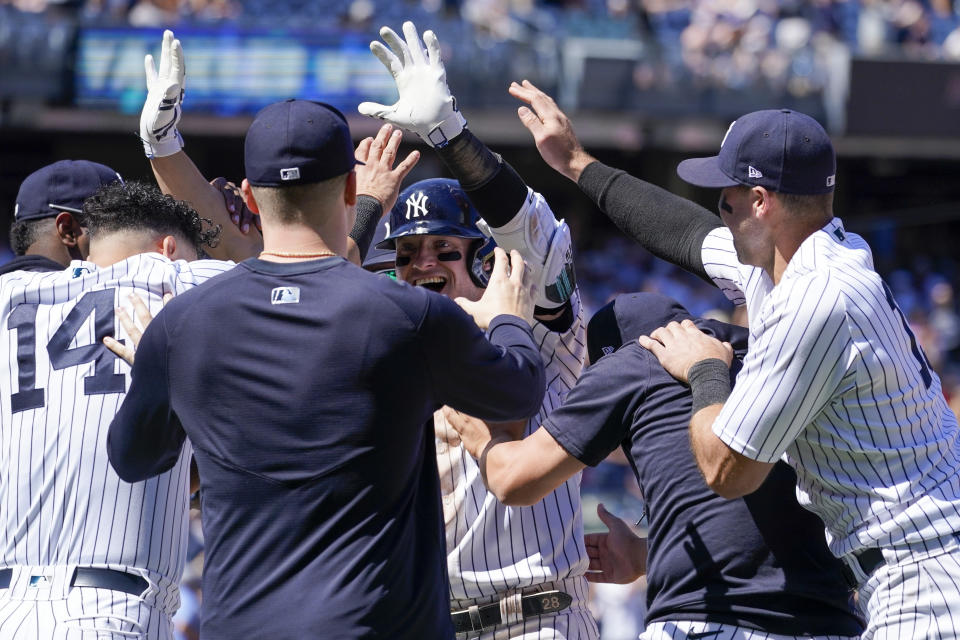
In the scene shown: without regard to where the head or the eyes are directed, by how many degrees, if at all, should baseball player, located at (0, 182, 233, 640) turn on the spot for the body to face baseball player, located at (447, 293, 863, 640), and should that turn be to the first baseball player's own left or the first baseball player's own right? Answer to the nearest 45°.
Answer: approximately 90° to the first baseball player's own right

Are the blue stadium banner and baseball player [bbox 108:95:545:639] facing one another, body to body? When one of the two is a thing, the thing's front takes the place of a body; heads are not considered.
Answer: yes

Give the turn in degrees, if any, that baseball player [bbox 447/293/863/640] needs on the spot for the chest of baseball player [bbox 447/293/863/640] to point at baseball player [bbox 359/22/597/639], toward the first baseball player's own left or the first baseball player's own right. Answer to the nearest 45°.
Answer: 0° — they already face them

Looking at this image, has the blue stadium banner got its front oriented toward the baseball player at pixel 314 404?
yes

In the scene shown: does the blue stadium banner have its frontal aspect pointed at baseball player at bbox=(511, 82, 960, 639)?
yes

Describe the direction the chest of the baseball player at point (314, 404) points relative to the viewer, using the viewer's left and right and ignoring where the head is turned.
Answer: facing away from the viewer

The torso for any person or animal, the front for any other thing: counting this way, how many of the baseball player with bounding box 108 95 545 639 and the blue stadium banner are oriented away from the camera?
1

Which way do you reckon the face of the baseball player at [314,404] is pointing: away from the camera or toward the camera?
away from the camera

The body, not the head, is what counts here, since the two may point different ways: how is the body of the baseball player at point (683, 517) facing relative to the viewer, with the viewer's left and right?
facing away from the viewer and to the left of the viewer

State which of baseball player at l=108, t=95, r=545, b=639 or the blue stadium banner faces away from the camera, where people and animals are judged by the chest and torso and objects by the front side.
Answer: the baseball player

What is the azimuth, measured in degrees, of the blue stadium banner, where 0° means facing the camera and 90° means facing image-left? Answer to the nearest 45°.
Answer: approximately 0°
